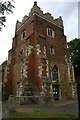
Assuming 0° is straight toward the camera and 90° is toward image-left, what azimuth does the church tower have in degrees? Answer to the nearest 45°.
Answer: approximately 315°

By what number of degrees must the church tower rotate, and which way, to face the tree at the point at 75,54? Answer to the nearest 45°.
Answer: approximately 90° to its left
